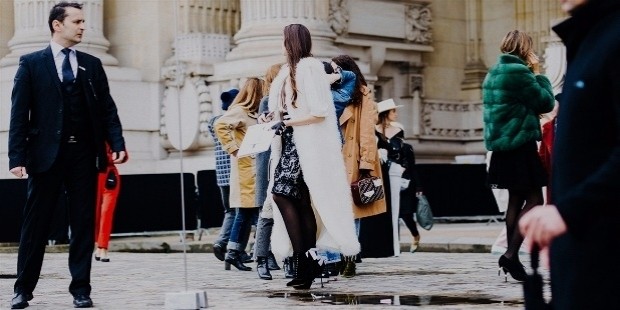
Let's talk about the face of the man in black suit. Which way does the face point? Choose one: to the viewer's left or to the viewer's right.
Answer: to the viewer's right

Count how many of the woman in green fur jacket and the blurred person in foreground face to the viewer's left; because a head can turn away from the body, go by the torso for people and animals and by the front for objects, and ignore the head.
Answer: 1

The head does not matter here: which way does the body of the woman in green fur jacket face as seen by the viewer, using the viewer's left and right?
facing away from the viewer and to the right of the viewer

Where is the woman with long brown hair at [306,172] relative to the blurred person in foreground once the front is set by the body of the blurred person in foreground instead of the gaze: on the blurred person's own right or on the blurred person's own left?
on the blurred person's own right

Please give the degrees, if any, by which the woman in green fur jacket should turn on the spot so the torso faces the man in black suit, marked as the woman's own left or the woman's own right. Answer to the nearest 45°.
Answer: approximately 180°

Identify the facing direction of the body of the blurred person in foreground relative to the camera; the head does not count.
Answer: to the viewer's left

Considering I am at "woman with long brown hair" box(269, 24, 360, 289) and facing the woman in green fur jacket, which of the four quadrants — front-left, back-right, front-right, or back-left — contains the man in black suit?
back-right
